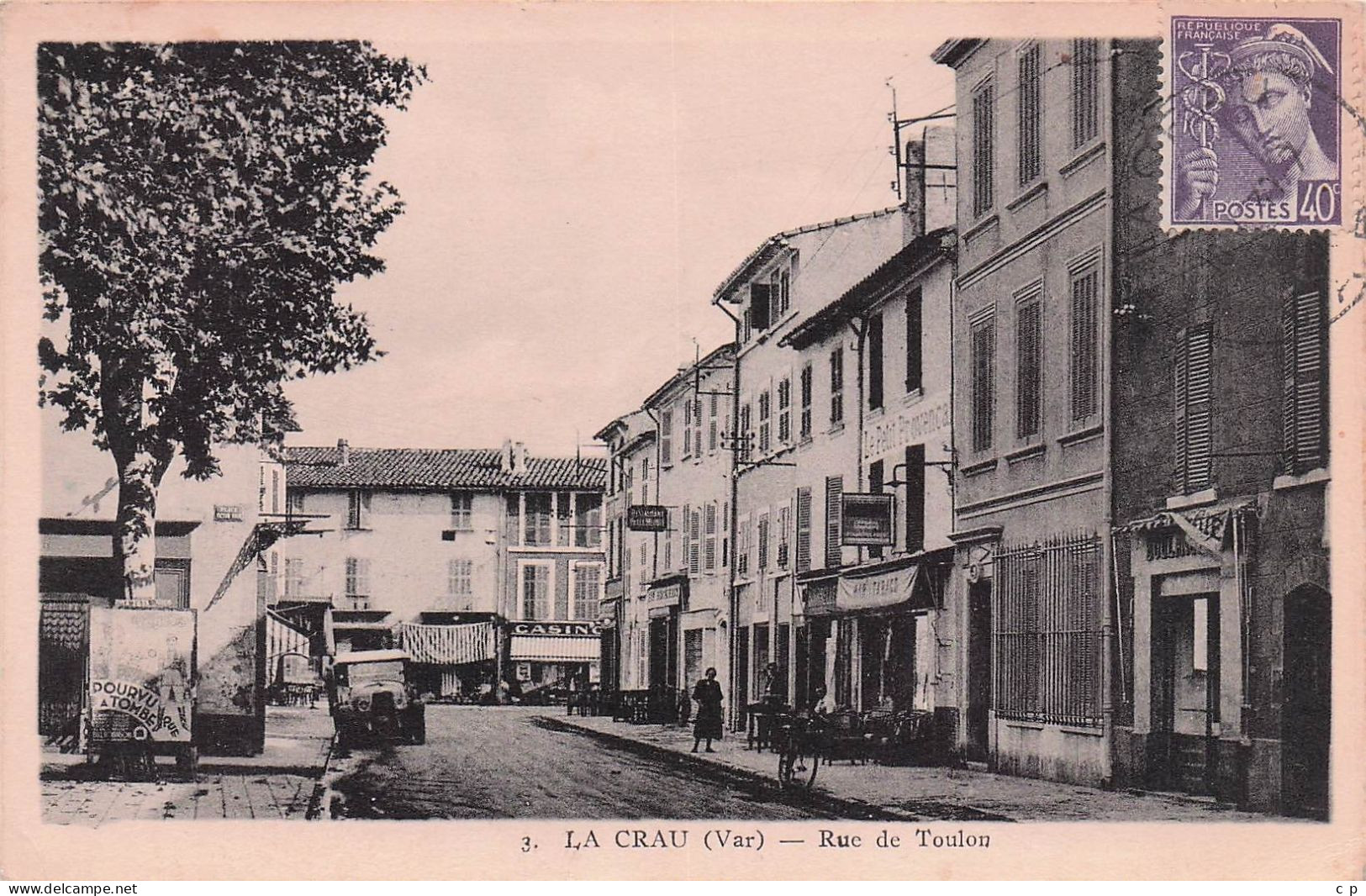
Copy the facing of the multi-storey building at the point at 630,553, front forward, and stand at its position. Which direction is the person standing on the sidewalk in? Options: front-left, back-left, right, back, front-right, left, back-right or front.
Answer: front-left

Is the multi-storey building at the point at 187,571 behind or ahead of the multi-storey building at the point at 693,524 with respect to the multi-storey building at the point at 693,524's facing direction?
ahead

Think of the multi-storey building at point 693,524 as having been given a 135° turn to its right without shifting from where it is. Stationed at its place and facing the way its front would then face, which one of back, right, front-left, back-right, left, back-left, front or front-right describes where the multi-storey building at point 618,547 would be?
front

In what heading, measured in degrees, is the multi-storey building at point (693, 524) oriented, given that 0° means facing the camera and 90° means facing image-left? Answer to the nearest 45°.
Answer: approximately 45°

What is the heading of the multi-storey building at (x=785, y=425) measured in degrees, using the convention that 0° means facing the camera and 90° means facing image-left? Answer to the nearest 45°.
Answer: approximately 45°

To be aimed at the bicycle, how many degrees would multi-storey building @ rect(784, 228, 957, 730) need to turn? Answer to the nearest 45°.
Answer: approximately 45° to its left
